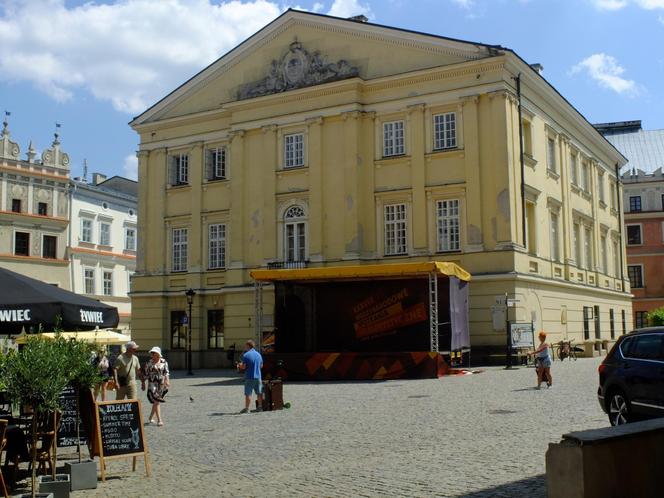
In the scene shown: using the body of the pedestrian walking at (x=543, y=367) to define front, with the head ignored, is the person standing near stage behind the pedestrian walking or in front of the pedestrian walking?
in front

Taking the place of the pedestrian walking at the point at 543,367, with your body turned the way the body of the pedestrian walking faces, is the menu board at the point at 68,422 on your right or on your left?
on your left

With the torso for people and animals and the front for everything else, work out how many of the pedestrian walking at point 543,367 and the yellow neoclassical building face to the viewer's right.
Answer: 0

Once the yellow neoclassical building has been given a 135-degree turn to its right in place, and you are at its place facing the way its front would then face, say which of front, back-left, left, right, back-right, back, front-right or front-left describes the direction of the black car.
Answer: back

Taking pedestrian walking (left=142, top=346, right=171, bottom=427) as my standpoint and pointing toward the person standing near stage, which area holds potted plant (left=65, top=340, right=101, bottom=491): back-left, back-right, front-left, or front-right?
back-right

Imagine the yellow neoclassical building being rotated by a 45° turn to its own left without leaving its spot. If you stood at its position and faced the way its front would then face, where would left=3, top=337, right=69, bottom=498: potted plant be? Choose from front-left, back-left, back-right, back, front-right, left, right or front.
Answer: front

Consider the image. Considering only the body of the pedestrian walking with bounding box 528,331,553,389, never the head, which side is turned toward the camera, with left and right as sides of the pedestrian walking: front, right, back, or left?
left

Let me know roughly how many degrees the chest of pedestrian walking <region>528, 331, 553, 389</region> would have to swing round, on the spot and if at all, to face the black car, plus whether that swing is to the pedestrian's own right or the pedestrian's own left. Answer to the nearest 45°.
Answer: approximately 90° to the pedestrian's own left

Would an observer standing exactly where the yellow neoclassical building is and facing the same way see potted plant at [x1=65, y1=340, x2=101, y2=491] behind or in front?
in front
